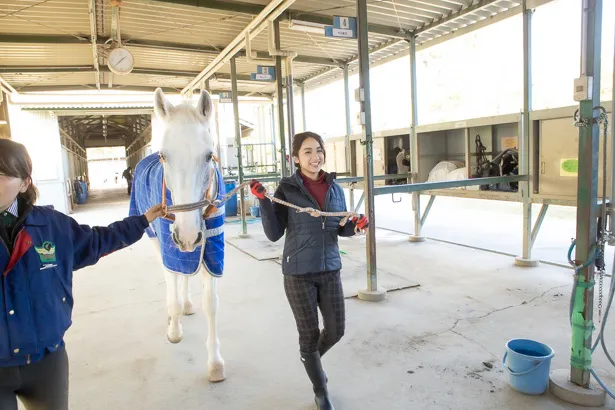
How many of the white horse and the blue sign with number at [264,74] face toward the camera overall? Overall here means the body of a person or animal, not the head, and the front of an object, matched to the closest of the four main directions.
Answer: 2

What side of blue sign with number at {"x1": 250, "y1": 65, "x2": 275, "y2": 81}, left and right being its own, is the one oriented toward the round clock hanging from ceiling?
right

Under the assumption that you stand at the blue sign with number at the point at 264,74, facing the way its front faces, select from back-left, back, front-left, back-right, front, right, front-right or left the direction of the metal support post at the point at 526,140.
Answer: front-left

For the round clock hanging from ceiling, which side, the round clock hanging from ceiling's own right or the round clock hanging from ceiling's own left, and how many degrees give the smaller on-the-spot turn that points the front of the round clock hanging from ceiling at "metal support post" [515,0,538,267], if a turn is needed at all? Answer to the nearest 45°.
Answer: approximately 45° to the round clock hanging from ceiling's own left

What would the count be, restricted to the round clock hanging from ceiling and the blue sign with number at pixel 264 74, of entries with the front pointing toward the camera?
2

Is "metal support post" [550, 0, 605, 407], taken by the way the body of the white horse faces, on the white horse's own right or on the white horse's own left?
on the white horse's own left

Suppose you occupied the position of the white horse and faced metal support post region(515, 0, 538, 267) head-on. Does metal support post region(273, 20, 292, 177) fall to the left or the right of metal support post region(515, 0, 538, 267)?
left

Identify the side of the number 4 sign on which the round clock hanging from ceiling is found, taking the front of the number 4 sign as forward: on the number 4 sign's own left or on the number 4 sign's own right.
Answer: on the number 4 sign's own right

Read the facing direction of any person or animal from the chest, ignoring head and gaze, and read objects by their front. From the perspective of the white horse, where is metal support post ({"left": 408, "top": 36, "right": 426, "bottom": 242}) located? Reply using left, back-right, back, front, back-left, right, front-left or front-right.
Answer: back-left
